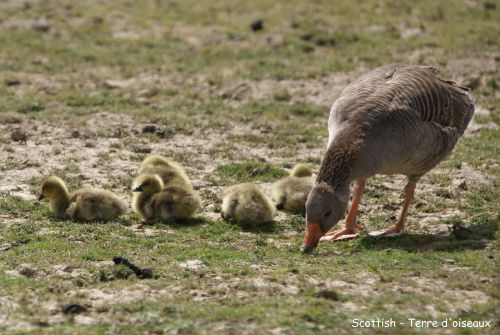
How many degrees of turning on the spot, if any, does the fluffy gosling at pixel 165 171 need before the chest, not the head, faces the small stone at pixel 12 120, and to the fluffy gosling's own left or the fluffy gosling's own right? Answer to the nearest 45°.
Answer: approximately 45° to the fluffy gosling's own right

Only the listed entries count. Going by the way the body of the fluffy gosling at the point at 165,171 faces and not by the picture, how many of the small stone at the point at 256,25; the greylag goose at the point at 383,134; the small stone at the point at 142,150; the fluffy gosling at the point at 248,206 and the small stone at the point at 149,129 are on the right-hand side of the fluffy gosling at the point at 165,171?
3

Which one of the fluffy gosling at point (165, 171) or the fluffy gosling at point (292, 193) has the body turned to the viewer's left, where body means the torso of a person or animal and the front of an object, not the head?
the fluffy gosling at point (165, 171)

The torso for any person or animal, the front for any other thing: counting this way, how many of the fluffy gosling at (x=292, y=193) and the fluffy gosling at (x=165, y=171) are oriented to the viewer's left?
1

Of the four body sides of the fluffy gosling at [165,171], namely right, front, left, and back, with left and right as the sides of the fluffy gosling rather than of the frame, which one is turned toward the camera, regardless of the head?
left

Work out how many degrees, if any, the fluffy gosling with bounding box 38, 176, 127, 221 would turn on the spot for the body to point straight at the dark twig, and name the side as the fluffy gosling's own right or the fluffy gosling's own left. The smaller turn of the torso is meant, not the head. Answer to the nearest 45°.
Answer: approximately 90° to the fluffy gosling's own left

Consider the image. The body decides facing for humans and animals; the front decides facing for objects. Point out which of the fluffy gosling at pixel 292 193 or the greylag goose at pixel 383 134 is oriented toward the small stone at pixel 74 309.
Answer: the greylag goose

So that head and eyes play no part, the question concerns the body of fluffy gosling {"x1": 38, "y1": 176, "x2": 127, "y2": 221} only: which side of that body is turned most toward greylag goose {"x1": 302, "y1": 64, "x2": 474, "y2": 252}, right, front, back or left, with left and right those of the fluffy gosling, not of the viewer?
back

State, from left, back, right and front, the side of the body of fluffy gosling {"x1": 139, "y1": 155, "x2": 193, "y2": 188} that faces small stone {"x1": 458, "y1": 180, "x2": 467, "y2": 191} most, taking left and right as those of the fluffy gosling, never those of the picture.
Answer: back

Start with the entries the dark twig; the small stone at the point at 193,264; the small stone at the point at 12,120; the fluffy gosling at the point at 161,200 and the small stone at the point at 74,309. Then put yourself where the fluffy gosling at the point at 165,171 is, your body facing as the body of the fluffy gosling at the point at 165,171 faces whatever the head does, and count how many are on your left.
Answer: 4

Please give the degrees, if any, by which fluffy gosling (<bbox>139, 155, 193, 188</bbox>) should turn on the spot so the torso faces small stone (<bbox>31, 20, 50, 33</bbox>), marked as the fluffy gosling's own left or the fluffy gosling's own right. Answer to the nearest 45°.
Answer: approximately 90° to the fluffy gosling's own right

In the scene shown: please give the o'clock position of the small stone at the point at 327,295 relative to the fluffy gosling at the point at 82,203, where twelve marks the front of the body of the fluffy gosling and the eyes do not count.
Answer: The small stone is roughly at 8 o'clock from the fluffy gosling.

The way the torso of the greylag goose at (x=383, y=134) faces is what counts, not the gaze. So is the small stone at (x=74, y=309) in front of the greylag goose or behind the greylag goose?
in front

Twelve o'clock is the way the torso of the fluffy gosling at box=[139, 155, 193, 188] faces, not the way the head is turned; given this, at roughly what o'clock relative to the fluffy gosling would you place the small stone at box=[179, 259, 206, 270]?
The small stone is roughly at 9 o'clock from the fluffy gosling.

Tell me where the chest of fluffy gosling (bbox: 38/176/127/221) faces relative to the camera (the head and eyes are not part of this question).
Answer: to the viewer's left

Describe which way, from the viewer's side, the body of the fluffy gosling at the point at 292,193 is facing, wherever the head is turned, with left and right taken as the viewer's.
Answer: facing away from the viewer and to the right of the viewer
